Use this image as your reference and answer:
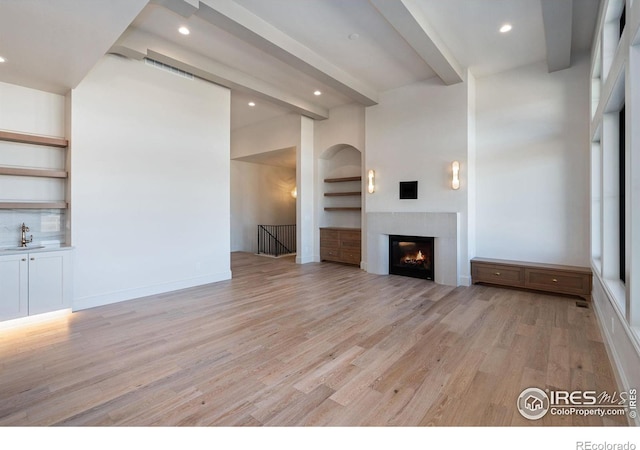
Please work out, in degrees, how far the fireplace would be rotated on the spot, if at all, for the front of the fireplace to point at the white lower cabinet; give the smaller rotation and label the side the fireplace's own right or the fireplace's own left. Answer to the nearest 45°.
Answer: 0° — it already faces it

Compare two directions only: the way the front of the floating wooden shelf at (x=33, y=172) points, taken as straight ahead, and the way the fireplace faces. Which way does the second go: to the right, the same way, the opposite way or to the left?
to the right

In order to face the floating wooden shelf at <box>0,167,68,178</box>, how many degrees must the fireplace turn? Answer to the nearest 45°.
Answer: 0° — it already faces it

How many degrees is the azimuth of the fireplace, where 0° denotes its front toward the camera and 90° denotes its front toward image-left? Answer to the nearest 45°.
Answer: approximately 45°

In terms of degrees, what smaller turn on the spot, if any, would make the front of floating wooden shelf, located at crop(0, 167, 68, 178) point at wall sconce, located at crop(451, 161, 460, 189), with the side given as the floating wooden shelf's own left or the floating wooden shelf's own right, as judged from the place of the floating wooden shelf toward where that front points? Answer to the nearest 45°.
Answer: approximately 45° to the floating wooden shelf's own left
